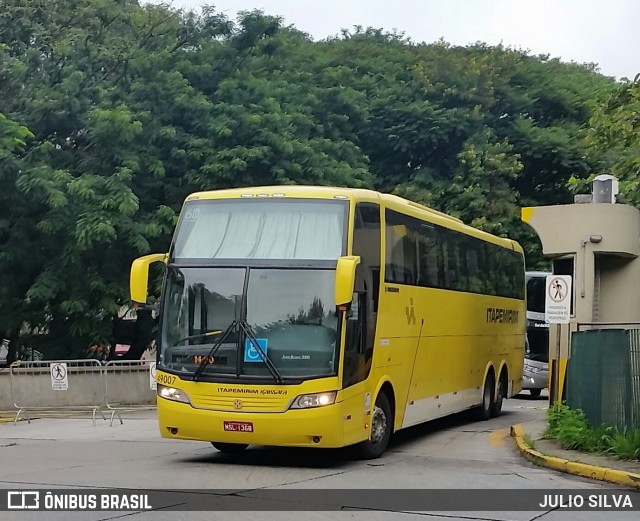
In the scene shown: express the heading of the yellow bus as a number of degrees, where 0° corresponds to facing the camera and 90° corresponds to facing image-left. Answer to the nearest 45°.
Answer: approximately 45°

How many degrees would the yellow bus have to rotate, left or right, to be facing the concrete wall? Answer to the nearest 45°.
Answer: approximately 90° to its right

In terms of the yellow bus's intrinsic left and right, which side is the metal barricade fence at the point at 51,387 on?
on its right

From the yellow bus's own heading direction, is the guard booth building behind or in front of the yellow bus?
behind

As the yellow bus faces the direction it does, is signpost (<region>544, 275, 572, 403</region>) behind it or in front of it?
behind

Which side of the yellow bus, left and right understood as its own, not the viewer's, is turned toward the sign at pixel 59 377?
right

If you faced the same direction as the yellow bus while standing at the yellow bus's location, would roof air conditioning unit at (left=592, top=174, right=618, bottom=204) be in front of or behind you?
behind
